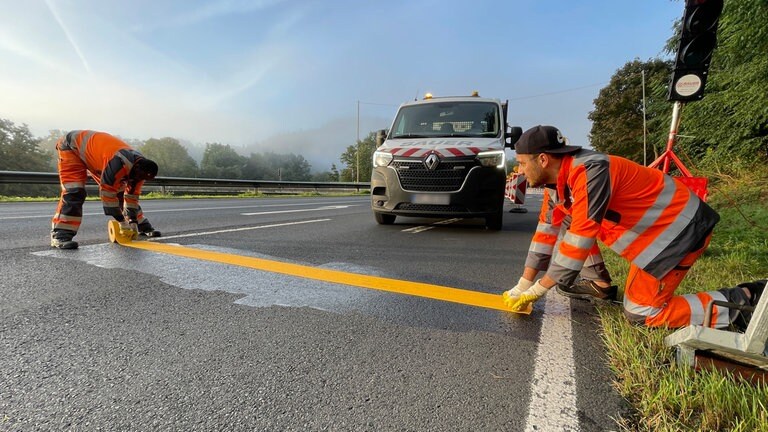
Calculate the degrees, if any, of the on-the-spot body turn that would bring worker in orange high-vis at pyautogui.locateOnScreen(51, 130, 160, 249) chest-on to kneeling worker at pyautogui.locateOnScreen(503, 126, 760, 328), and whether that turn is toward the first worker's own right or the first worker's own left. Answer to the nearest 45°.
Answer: approximately 45° to the first worker's own right

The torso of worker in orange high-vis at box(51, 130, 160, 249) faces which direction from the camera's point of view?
to the viewer's right

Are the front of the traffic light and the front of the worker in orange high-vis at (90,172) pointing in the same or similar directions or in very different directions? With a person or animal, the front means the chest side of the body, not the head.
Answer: very different directions

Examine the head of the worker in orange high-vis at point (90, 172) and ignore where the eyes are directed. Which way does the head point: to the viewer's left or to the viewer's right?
to the viewer's right

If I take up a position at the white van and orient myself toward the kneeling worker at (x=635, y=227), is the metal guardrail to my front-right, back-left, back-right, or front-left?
back-right

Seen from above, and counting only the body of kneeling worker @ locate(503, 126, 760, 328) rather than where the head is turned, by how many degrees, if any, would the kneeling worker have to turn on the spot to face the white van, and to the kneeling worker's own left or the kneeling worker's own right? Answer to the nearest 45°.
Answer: approximately 45° to the kneeling worker's own right

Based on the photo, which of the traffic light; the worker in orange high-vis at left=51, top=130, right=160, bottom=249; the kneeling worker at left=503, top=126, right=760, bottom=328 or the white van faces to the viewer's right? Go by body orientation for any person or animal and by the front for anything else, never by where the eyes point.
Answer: the worker in orange high-vis

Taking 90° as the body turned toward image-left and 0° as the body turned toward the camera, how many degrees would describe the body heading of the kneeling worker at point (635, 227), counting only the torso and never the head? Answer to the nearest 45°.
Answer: approximately 90°
